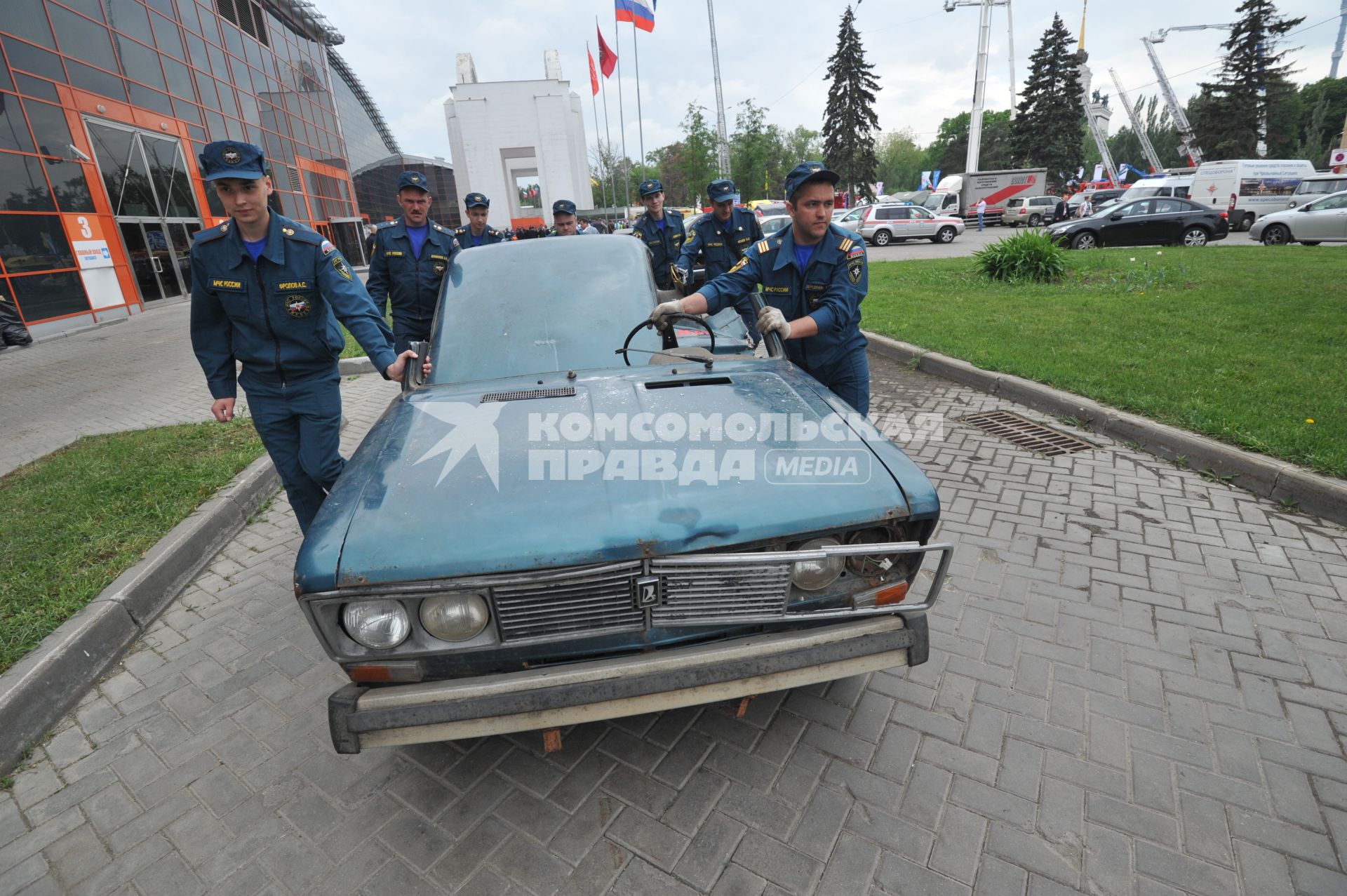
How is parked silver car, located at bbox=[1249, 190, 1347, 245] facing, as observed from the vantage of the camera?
facing to the left of the viewer

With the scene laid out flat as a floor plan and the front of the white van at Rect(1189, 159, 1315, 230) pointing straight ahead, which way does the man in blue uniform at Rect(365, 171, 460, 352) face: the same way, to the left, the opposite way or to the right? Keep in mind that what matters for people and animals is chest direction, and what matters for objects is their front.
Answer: to the right

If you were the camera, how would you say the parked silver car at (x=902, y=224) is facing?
facing to the right of the viewer

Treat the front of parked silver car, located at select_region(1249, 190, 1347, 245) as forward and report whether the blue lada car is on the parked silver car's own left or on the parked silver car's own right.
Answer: on the parked silver car's own left

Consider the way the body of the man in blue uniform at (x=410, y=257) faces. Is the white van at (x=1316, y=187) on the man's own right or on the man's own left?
on the man's own left

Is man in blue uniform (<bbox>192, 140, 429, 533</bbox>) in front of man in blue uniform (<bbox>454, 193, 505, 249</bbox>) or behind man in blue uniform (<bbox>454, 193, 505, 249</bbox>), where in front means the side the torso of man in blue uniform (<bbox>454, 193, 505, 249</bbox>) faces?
in front

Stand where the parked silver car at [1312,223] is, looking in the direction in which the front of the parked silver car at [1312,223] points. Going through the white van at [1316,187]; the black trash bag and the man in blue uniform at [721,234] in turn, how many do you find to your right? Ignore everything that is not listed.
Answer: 1

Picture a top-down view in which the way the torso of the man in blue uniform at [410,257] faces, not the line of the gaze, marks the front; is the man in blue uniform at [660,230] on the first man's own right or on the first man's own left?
on the first man's own left

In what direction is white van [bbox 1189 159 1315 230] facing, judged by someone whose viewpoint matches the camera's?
facing away from the viewer and to the right of the viewer
